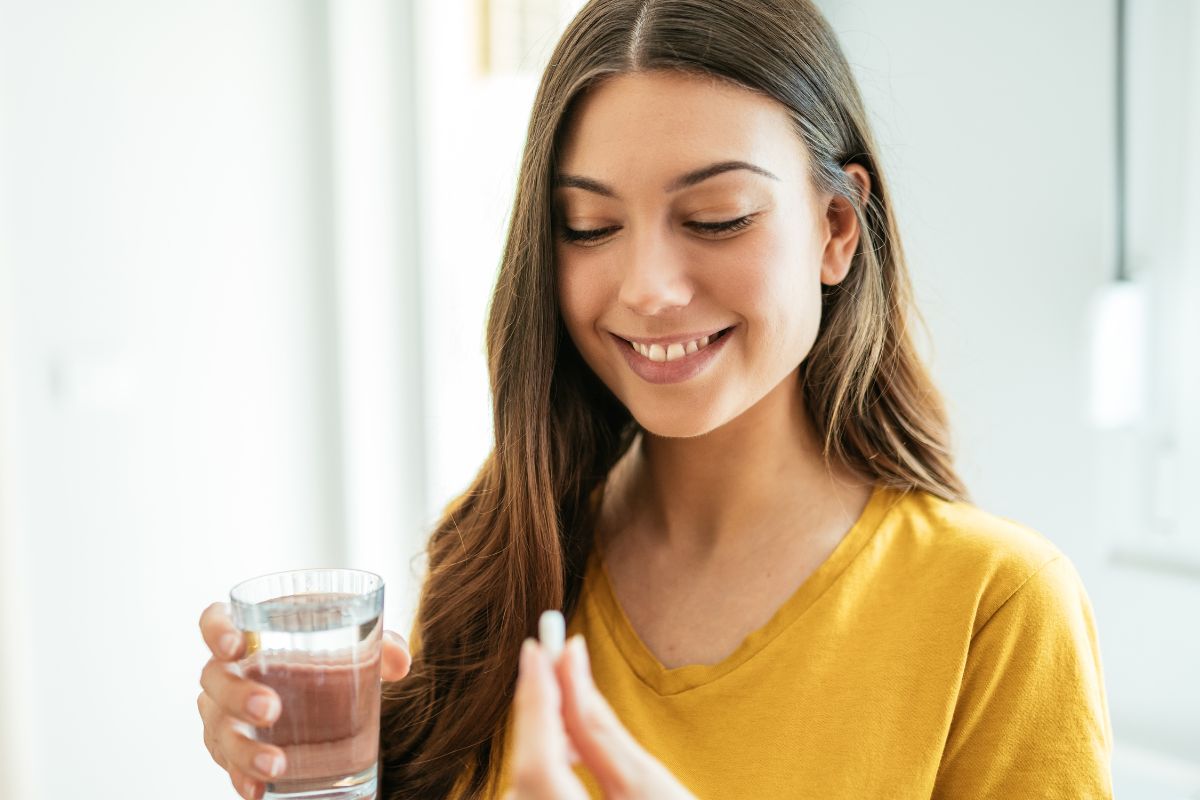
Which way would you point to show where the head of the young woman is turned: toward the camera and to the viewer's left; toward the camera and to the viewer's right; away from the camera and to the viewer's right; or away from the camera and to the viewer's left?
toward the camera and to the viewer's left

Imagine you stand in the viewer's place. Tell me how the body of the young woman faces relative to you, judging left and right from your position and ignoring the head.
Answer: facing the viewer and to the left of the viewer
